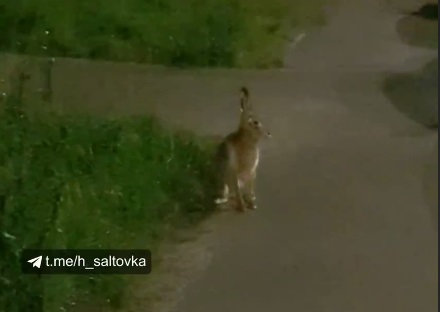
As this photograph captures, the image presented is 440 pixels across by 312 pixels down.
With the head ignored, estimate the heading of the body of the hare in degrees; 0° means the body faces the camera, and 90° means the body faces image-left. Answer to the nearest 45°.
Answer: approximately 315°
